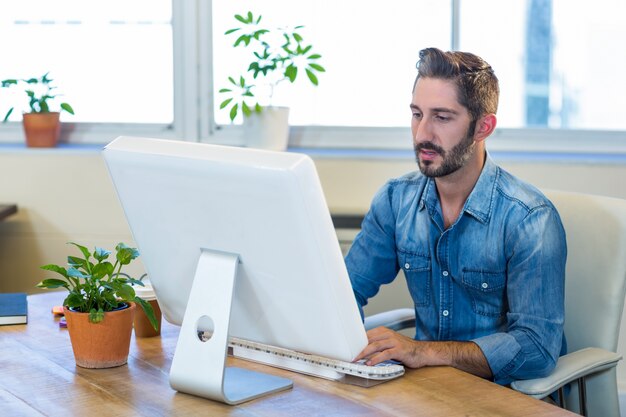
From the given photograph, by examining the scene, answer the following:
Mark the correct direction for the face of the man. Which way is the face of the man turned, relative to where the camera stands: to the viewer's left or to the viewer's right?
to the viewer's left

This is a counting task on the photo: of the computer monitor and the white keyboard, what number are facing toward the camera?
0

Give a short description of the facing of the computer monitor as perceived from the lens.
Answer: facing away from the viewer and to the right of the viewer

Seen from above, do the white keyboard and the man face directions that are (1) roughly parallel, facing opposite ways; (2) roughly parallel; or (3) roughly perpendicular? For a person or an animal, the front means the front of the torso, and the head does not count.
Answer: roughly parallel, facing opposite ways

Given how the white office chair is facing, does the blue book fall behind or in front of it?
in front

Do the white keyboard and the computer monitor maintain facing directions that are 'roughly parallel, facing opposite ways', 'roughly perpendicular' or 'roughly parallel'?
roughly parallel

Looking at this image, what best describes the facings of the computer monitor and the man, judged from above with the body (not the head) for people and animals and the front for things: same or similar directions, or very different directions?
very different directions

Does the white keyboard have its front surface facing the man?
yes

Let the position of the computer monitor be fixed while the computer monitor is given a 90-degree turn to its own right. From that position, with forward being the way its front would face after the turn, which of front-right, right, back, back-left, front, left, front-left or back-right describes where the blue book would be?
back

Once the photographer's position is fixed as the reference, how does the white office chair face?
facing the viewer and to the left of the viewer

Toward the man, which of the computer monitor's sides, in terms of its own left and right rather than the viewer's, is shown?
front

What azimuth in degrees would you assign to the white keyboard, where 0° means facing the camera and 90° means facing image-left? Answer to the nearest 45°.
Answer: approximately 225°

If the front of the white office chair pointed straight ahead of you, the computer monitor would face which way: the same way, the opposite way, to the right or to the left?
the opposite way

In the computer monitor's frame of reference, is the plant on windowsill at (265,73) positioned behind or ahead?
ahead

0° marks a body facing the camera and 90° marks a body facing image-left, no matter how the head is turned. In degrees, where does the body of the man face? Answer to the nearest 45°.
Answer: approximately 45°

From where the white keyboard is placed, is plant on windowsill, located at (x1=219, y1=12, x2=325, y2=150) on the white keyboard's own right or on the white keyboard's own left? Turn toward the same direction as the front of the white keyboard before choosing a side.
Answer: on the white keyboard's own left

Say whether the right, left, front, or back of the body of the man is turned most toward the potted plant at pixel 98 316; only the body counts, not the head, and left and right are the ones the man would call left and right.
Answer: front

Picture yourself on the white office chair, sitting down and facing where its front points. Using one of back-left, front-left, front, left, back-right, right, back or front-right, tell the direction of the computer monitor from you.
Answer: front

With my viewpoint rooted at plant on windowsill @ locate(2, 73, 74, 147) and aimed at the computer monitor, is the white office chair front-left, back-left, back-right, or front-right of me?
front-left
